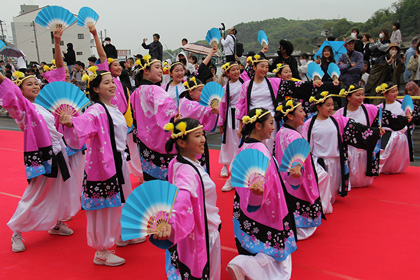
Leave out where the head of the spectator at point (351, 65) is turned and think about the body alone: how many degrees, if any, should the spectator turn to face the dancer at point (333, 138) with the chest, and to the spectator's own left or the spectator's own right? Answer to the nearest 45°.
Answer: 0° — they already face them

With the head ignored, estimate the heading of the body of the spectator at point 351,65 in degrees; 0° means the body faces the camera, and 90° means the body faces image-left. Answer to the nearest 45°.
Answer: approximately 0°

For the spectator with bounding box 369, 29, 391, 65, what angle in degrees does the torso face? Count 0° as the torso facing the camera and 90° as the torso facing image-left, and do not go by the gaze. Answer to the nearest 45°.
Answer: approximately 45°

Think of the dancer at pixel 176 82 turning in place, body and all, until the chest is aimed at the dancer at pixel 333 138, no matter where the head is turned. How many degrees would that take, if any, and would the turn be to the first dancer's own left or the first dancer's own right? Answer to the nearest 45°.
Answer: approximately 45° to the first dancer's own left
